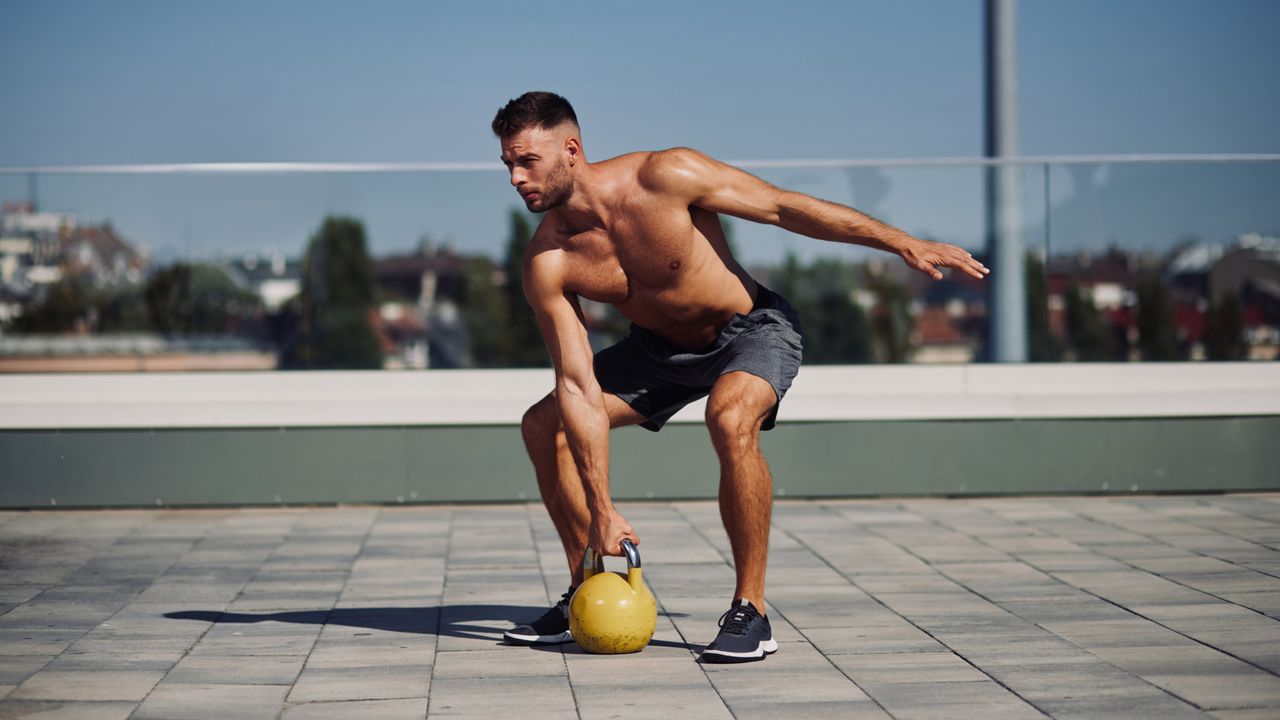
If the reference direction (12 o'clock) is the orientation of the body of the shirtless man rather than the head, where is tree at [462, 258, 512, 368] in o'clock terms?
The tree is roughly at 4 o'clock from the shirtless man.

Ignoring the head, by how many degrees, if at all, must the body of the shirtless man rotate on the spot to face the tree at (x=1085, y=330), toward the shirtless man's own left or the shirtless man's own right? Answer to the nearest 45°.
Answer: approximately 180°

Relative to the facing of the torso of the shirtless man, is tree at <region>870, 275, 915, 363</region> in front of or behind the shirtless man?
behind

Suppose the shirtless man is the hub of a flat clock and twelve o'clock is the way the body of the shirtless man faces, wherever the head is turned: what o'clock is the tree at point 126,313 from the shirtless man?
The tree is roughly at 3 o'clock from the shirtless man.

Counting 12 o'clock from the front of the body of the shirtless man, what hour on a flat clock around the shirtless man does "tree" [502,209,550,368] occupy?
The tree is roughly at 4 o'clock from the shirtless man.

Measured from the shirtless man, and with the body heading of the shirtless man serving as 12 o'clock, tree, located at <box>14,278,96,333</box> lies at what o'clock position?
The tree is roughly at 3 o'clock from the shirtless man.

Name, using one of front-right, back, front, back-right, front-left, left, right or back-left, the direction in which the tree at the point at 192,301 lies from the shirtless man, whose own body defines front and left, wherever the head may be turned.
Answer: right

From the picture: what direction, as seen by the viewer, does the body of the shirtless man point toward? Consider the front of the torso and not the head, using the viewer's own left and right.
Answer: facing the viewer and to the left of the viewer

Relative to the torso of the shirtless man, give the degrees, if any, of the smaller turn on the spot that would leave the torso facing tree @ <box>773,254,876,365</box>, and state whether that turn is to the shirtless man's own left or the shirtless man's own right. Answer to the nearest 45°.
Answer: approximately 135° to the shirtless man's own right

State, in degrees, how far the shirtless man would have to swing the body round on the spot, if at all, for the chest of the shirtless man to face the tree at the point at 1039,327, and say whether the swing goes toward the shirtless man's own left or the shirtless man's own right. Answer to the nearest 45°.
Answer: approximately 180°

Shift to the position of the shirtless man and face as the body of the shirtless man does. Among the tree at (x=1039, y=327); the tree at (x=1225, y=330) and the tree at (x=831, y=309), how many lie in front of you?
0

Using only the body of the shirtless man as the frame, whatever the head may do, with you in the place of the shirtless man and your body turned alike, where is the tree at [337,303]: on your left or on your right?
on your right

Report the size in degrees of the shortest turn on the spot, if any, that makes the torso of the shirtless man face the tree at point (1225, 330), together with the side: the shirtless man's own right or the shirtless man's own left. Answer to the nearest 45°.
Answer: approximately 180°
